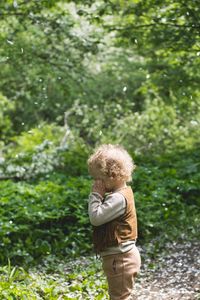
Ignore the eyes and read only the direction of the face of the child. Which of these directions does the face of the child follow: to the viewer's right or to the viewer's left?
to the viewer's left

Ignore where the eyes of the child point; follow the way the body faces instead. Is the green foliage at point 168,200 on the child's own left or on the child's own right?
on the child's own right

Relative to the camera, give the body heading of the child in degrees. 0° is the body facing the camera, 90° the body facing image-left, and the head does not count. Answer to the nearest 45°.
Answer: approximately 90°

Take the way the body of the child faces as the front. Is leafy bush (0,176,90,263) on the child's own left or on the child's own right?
on the child's own right
